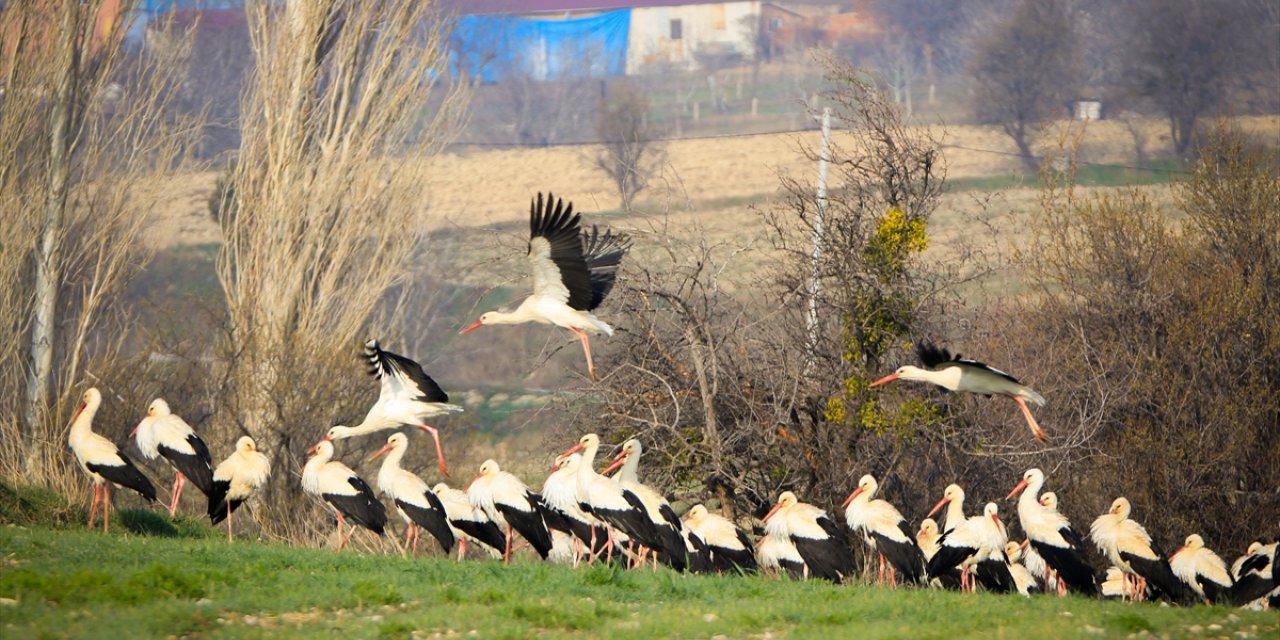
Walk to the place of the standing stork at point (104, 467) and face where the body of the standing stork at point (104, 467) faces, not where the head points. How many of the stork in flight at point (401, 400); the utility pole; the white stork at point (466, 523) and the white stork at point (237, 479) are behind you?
4

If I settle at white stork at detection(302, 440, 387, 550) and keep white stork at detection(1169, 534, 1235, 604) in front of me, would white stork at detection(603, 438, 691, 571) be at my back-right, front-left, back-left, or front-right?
front-right

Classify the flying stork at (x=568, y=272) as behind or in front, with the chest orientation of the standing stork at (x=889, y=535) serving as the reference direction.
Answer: in front

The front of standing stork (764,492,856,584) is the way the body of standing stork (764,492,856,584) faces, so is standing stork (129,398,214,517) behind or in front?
in front

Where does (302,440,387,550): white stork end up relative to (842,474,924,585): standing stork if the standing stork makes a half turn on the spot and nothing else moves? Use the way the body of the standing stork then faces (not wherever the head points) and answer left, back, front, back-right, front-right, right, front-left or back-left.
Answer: back

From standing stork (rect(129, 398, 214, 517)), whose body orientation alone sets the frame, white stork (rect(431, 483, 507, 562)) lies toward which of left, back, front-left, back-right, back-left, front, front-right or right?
back

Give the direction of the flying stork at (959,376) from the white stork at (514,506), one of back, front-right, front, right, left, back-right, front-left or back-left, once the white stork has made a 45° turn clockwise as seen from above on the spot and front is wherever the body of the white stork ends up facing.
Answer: back-right

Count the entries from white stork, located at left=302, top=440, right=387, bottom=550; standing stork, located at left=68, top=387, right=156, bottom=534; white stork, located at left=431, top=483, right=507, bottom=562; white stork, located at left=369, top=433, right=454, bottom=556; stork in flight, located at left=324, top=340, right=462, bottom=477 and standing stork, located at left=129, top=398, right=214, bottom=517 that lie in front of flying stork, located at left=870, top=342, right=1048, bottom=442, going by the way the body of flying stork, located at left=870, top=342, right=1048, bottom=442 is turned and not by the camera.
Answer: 6

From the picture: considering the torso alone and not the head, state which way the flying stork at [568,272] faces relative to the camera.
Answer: to the viewer's left

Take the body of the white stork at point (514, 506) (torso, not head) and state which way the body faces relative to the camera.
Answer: to the viewer's left

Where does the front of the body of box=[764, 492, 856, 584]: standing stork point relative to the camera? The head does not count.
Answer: to the viewer's left

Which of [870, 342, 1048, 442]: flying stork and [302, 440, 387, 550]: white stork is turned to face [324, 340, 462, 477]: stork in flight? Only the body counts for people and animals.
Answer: the flying stork

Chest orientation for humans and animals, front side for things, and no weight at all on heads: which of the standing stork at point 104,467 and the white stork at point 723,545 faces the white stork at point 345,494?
the white stork at point 723,545

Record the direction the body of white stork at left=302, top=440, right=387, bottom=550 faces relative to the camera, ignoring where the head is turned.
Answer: to the viewer's left

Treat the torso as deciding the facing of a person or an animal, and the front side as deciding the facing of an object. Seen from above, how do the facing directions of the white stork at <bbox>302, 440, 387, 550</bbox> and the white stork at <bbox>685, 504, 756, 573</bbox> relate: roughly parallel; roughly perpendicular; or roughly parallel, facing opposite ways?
roughly parallel

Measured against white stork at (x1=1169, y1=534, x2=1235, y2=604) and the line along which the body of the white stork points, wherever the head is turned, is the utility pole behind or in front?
in front

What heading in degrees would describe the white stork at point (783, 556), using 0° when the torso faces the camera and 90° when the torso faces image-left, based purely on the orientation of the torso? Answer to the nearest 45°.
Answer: approximately 90°

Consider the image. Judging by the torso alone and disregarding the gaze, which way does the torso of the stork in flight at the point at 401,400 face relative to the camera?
to the viewer's left

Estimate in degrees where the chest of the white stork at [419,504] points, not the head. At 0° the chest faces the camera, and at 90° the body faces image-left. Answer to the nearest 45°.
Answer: approximately 90°

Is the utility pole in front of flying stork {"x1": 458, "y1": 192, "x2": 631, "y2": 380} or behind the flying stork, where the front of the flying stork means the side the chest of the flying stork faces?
behind

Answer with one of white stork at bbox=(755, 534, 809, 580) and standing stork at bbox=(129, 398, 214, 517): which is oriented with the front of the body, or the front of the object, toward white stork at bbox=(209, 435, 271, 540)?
white stork at bbox=(755, 534, 809, 580)
